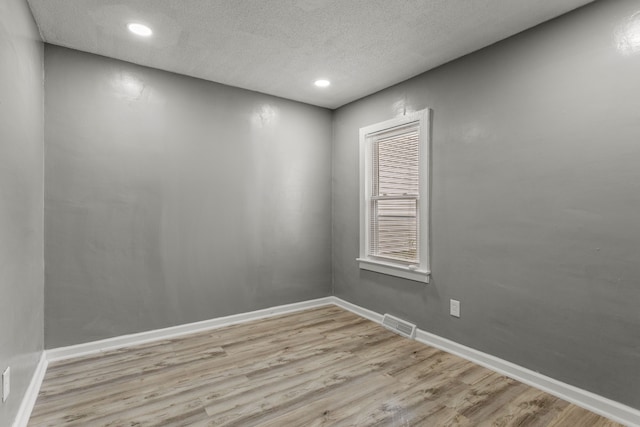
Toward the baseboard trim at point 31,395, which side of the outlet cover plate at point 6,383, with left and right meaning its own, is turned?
left

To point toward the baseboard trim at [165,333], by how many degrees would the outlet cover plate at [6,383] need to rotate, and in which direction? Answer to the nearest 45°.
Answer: approximately 45° to its left

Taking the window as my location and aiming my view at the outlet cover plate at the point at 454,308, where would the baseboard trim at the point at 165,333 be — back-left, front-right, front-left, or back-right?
back-right

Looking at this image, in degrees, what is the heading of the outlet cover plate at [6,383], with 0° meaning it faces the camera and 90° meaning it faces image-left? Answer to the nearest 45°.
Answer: approximately 270°

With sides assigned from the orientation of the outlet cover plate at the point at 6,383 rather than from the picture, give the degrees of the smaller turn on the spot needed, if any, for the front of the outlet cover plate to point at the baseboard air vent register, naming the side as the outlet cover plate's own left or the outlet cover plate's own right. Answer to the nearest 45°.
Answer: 0° — it already faces it
